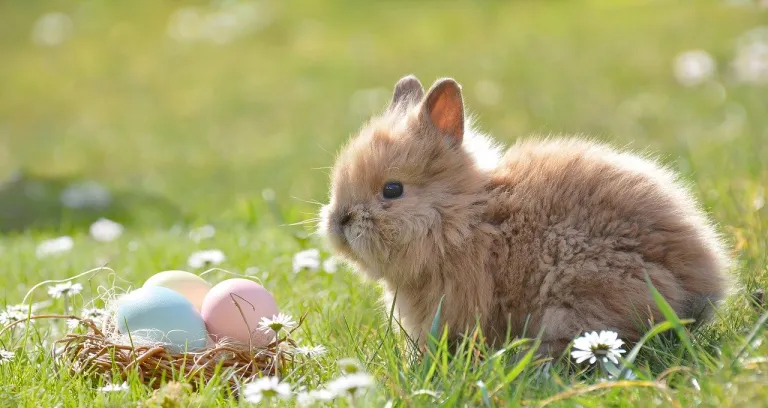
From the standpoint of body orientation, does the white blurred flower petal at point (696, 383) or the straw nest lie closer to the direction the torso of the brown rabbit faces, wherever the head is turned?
the straw nest

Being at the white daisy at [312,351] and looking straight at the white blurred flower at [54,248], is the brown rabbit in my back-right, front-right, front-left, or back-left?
back-right

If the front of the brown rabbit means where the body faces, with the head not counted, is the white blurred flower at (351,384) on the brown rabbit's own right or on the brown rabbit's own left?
on the brown rabbit's own left

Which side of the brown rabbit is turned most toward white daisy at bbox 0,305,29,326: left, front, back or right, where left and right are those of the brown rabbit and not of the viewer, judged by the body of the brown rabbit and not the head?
front

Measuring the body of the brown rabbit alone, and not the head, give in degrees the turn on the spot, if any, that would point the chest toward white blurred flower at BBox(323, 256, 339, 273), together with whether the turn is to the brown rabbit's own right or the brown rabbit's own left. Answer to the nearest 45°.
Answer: approximately 45° to the brown rabbit's own right

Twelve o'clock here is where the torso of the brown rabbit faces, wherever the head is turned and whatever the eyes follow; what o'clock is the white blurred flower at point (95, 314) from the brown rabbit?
The white blurred flower is roughly at 12 o'clock from the brown rabbit.

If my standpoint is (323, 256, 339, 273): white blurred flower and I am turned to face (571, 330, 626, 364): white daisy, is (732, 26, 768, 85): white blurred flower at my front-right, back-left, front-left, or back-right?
back-left

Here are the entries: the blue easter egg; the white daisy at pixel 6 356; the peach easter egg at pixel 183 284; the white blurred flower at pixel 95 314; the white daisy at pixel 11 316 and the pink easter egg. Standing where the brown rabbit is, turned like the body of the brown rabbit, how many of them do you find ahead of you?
6

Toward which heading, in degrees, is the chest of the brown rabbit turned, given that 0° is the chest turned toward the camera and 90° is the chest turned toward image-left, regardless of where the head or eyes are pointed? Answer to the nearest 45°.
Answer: approximately 90°

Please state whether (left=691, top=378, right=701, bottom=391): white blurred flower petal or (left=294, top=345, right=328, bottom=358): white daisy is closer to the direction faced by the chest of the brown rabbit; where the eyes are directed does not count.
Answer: the white daisy

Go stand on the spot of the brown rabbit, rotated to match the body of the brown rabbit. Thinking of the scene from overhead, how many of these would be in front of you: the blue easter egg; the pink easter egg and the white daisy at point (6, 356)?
3

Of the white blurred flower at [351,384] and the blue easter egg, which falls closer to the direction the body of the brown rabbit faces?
the blue easter egg

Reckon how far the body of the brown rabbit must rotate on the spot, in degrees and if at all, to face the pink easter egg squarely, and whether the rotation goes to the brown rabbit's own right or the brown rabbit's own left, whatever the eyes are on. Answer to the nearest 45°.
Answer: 0° — it already faces it

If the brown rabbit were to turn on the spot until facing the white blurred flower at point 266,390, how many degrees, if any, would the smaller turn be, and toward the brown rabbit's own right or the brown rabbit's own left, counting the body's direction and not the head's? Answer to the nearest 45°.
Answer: approximately 45° to the brown rabbit's own left

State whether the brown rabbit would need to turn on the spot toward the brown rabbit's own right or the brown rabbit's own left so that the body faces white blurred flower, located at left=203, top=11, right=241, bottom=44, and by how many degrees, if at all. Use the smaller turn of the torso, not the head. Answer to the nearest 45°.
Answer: approximately 45° to the brown rabbit's own right

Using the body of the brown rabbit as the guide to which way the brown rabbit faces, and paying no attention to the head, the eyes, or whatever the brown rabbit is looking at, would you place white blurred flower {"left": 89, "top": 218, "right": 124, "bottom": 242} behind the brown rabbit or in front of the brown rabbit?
in front

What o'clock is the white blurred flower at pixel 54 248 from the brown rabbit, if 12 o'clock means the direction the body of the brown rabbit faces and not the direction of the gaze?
The white blurred flower is roughly at 1 o'clock from the brown rabbit.

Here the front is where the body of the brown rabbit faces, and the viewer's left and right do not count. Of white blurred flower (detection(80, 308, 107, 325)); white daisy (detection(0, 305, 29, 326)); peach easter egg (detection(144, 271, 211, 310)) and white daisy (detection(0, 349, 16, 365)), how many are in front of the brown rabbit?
4
